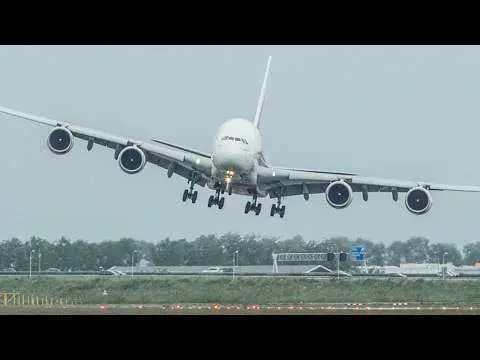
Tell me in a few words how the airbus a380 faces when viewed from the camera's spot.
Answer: facing the viewer
